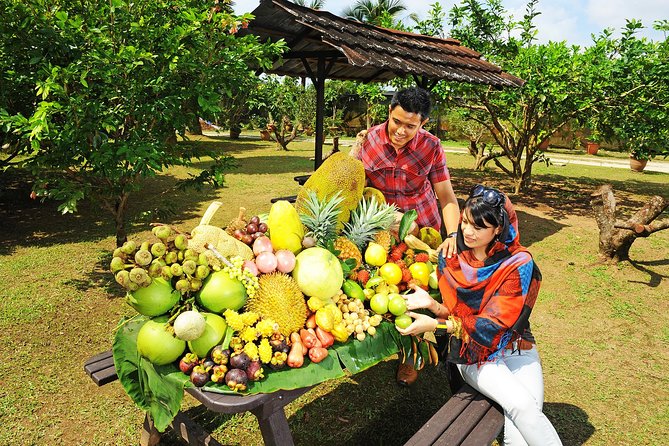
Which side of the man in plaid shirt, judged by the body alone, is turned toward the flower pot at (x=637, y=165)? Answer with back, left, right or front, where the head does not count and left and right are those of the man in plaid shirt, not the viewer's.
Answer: back

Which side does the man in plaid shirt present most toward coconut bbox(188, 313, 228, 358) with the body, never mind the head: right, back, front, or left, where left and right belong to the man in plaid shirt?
front

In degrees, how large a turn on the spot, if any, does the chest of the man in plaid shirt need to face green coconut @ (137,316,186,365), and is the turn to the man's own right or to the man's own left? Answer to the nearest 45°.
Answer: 0° — they already face it

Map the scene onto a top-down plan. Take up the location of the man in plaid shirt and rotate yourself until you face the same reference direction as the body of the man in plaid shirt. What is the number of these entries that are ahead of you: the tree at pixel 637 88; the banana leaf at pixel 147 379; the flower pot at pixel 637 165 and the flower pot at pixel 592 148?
1

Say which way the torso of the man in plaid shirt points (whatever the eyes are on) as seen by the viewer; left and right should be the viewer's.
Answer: facing the viewer and to the left of the viewer

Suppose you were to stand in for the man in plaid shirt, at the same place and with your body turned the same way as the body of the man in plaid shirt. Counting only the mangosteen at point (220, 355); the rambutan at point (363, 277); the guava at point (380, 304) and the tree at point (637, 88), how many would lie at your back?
1

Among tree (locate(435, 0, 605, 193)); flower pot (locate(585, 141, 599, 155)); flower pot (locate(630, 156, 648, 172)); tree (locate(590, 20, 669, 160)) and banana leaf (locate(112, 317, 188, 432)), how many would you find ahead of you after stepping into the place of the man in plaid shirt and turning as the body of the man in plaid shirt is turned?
1

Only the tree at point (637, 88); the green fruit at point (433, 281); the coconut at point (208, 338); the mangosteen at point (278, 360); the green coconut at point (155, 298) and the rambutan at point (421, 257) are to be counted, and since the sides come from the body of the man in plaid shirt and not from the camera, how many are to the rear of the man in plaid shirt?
1

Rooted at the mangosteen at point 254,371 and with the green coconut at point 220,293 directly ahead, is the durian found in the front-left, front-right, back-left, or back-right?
front-right

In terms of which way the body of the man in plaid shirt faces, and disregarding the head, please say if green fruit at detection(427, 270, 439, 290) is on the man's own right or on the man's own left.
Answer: on the man's own left

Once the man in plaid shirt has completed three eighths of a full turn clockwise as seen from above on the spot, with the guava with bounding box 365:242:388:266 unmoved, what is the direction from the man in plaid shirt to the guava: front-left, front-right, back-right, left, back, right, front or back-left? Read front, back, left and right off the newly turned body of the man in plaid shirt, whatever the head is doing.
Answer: back

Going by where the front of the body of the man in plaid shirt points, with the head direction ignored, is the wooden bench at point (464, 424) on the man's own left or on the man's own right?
on the man's own left
